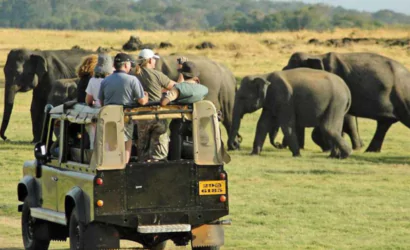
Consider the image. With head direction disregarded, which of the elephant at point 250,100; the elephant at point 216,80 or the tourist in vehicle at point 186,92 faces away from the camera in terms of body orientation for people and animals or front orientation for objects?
the tourist in vehicle

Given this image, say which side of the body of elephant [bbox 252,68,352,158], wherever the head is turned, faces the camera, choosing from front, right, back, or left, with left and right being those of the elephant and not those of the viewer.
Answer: left

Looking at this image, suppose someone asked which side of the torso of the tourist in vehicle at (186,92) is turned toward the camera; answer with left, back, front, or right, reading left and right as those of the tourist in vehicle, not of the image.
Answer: back

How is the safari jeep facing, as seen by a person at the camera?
facing away from the viewer and to the left of the viewer

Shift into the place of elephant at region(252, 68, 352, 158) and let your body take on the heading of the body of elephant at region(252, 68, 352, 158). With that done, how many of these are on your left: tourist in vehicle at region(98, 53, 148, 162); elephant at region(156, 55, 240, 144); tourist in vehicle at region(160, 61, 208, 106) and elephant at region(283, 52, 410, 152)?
2

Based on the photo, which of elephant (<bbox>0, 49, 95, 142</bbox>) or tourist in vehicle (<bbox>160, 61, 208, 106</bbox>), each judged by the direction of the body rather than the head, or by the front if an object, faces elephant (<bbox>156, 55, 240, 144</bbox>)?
the tourist in vehicle

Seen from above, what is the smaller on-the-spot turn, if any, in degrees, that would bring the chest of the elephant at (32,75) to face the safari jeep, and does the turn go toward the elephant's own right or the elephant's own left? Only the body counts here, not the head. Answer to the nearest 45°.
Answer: approximately 90° to the elephant's own left

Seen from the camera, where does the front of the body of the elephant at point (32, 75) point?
to the viewer's left

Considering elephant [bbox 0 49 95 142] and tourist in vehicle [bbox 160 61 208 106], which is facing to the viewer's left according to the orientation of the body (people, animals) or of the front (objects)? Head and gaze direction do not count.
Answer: the elephant

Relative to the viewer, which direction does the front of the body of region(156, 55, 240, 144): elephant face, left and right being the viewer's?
facing to the left of the viewer

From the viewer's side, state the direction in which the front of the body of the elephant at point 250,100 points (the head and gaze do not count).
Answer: to the viewer's left

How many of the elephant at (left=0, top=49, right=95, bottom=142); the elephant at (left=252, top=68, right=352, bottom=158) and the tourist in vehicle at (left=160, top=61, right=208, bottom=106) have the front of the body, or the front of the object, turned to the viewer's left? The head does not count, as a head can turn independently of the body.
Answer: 2

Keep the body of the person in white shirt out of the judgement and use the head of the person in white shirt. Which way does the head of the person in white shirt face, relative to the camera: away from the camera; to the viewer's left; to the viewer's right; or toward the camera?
away from the camera
